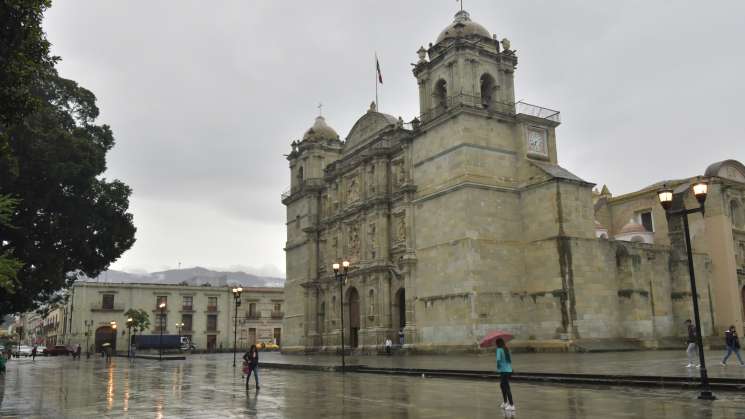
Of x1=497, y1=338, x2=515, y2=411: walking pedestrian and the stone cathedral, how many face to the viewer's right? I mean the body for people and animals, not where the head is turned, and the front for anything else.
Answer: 0

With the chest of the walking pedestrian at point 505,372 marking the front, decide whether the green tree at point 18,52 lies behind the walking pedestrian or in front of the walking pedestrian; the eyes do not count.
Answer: in front

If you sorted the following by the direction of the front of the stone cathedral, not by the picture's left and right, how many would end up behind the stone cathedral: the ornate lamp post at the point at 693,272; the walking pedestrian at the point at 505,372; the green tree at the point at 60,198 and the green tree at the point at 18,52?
0

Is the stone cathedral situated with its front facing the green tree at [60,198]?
yes

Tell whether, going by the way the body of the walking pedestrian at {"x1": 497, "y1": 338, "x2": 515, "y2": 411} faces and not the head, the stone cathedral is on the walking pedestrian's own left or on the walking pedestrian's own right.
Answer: on the walking pedestrian's own right

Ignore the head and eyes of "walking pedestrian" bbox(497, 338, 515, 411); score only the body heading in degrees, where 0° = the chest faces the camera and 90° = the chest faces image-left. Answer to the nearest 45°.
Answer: approximately 90°

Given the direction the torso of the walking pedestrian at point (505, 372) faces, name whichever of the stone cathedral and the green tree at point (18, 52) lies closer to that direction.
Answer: the green tree

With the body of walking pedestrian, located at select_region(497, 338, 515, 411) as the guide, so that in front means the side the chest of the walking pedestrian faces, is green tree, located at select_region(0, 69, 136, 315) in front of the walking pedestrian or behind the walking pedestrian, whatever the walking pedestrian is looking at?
in front

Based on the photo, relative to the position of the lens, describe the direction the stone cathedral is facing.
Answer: facing the viewer and to the left of the viewer

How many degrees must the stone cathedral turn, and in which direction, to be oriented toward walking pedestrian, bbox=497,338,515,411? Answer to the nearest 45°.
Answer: approximately 45° to its left

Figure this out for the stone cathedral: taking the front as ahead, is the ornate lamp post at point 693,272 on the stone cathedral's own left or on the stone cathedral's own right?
on the stone cathedral's own left
